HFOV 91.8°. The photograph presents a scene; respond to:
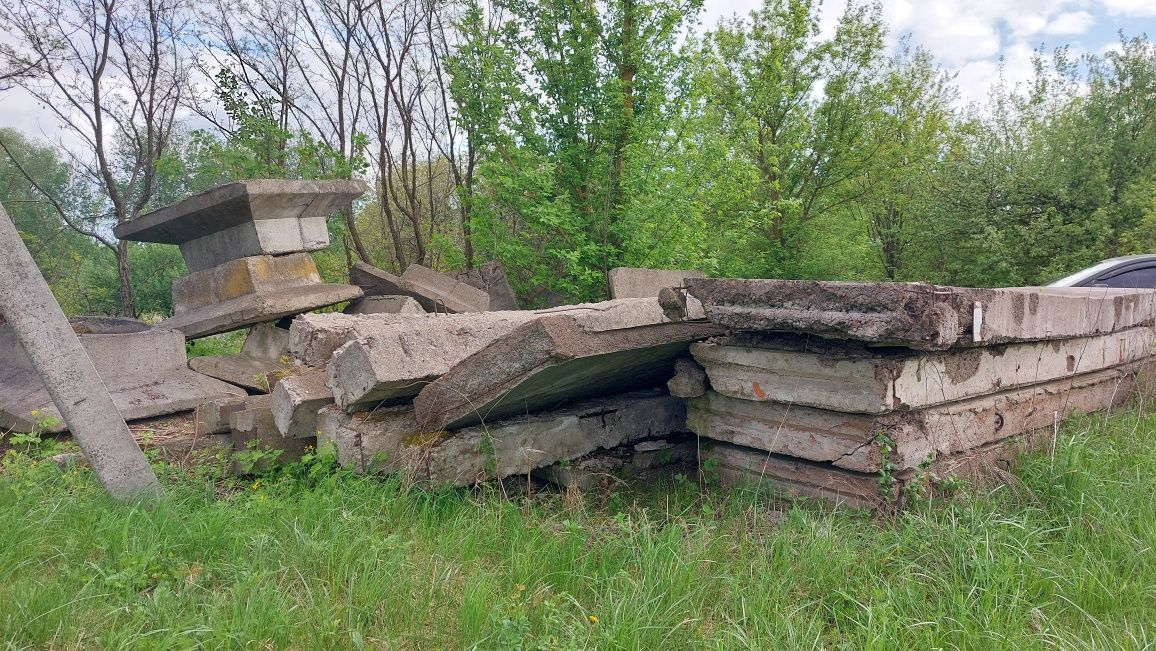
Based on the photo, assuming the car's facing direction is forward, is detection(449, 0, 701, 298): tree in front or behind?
in front

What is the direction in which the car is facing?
to the viewer's left

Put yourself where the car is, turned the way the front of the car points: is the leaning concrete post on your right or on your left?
on your left

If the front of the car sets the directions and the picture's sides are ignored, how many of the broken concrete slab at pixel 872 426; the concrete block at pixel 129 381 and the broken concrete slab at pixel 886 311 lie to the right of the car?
0

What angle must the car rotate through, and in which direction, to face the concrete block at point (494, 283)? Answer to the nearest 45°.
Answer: approximately 45° to its left

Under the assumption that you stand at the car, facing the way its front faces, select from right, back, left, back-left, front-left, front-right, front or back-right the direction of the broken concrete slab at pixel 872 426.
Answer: left

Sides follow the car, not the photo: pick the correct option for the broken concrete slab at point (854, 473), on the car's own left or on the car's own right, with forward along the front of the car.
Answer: on the car's own left

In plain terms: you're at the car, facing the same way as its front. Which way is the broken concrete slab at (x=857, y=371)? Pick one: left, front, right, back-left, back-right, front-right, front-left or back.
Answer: left

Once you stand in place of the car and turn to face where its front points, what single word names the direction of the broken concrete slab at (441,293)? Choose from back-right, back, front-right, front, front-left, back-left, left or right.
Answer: front-left

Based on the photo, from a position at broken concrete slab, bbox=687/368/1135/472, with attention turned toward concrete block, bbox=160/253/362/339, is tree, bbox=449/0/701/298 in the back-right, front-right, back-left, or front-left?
front-right

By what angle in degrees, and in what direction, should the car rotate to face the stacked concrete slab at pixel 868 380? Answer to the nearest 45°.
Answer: approximately 90° to its left

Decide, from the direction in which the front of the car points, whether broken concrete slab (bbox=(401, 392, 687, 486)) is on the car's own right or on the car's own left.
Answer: on the car's own left

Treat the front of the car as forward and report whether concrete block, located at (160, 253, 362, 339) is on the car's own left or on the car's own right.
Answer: on the car's own left
